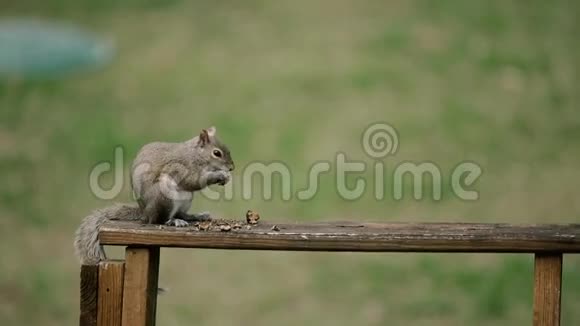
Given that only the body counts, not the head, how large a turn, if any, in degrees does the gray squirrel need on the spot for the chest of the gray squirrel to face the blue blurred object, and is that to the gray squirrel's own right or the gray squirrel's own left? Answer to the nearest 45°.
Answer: approximately 90° to the gray squirrel's own left

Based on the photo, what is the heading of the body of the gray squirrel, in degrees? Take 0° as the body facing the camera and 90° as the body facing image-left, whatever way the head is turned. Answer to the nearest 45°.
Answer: approximately 270°
